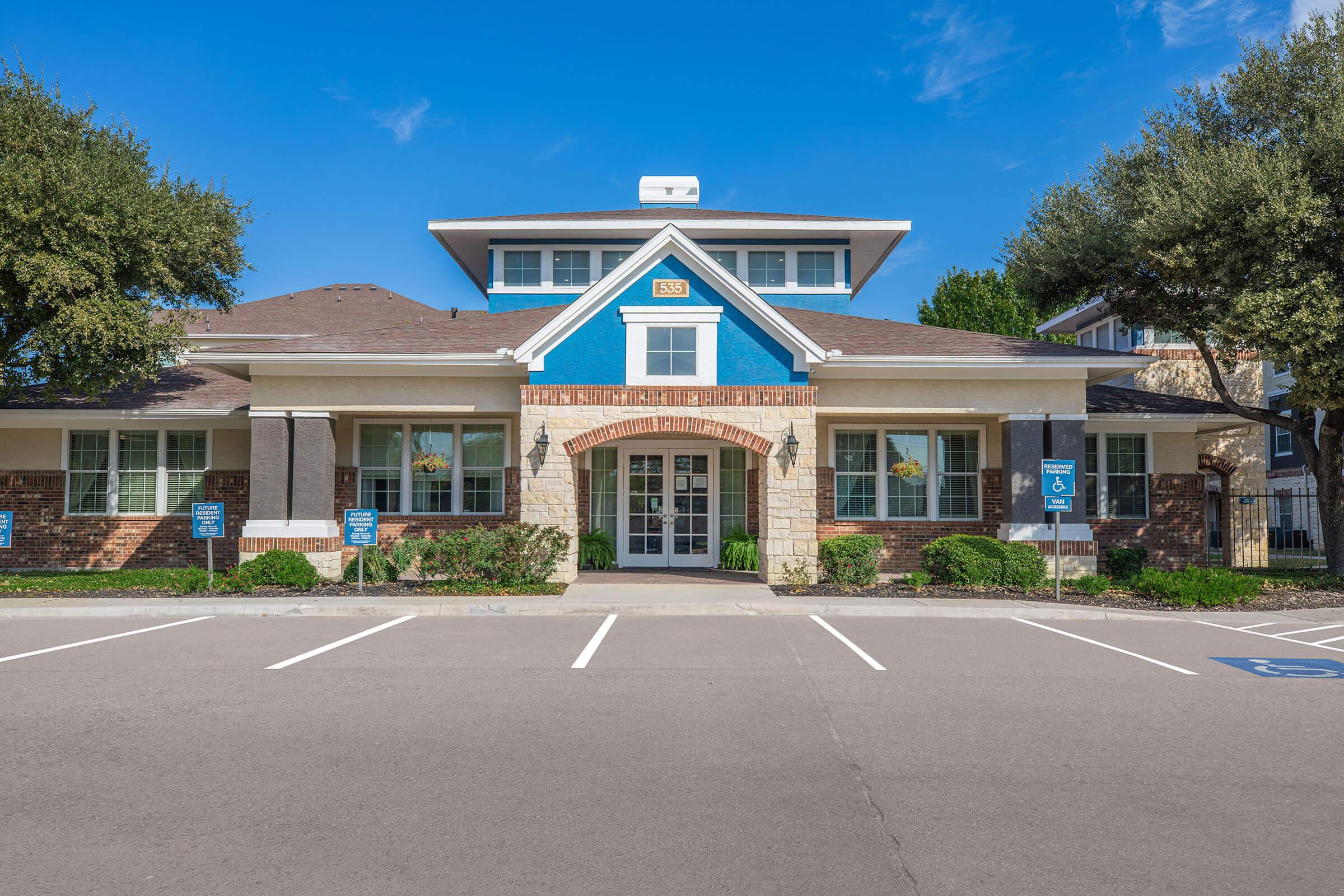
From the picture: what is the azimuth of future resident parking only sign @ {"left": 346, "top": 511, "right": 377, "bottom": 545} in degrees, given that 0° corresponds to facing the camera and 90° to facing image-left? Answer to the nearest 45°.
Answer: approximately 0°

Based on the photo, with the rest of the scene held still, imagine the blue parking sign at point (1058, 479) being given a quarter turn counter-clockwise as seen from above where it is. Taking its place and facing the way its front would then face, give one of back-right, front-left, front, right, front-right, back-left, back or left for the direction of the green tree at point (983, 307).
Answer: left

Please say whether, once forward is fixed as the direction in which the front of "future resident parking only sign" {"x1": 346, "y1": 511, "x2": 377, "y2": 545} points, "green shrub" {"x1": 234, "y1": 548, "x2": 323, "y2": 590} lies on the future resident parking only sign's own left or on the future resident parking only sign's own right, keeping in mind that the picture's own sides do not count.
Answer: on the future resident parking only sign's own right

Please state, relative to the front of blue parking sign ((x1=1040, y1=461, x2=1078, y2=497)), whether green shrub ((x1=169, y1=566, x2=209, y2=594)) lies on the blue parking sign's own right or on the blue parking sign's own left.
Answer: on the blue parking sign's own right

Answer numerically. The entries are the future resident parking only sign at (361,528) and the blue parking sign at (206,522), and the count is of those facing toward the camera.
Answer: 2

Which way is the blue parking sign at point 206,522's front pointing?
toward the camera

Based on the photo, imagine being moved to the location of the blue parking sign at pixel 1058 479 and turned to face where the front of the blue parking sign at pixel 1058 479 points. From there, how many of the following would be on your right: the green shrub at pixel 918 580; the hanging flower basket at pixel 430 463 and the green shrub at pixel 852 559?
3

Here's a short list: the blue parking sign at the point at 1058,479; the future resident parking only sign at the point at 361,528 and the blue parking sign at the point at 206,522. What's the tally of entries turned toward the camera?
3

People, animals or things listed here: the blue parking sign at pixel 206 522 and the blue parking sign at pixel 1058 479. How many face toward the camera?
2

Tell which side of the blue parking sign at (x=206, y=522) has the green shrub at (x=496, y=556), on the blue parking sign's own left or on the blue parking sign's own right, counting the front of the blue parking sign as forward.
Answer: on the blue parking sign's own left

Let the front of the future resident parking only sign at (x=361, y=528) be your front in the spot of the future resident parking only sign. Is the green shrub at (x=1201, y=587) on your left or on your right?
on your left

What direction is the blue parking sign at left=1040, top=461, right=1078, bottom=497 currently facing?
toward the camera

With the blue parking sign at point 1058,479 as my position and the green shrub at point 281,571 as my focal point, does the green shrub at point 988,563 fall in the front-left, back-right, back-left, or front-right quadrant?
front-right
